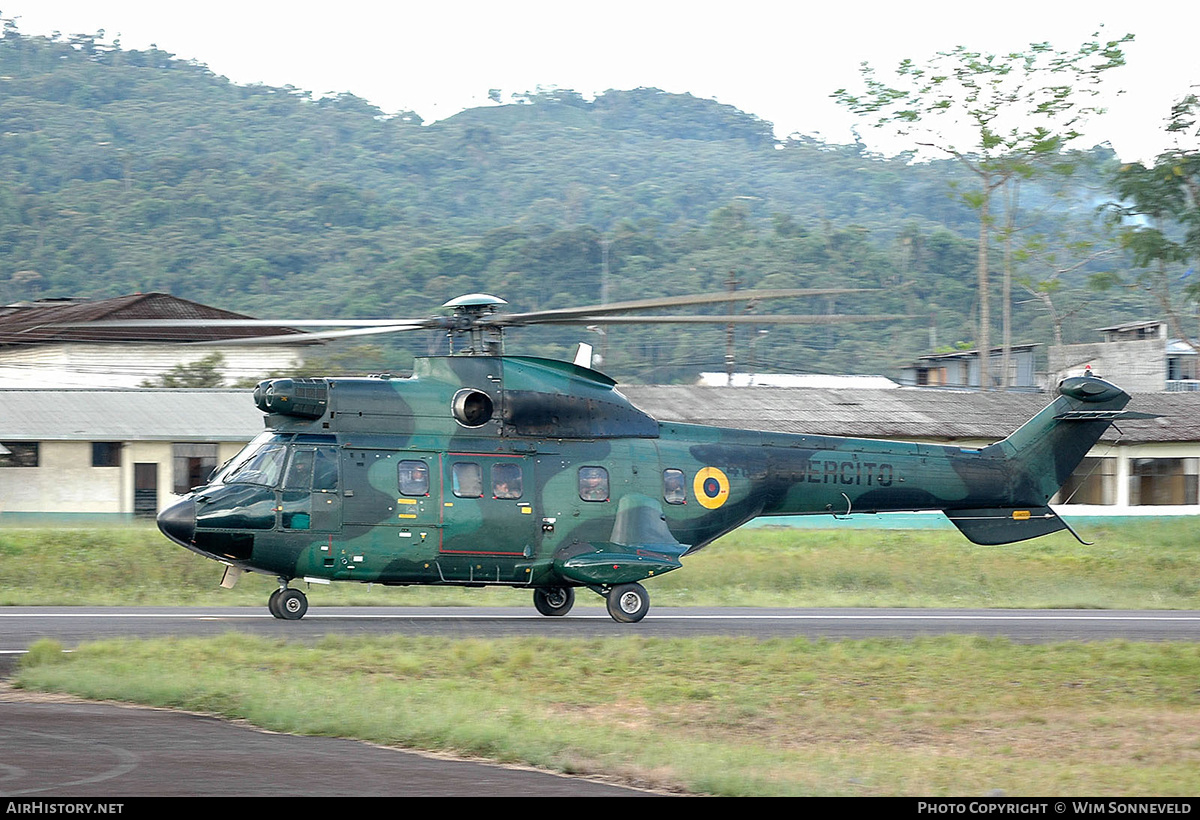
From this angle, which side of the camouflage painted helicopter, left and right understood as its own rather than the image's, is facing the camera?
left
